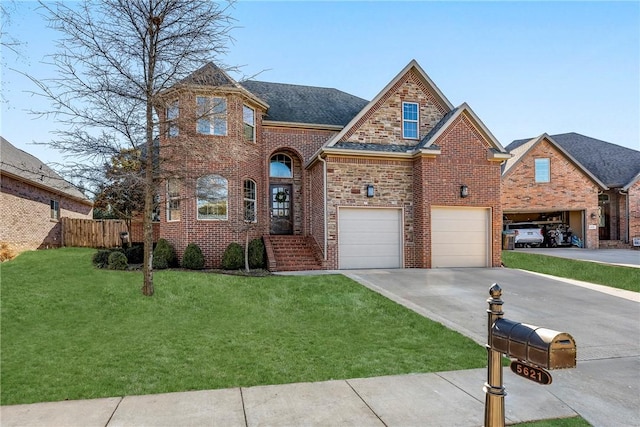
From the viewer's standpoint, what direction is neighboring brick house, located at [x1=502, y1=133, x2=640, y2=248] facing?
toward the camera

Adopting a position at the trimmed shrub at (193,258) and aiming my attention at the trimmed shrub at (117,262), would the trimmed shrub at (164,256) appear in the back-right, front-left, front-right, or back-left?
front-right

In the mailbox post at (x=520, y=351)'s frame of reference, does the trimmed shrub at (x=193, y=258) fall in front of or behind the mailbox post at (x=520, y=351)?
behind

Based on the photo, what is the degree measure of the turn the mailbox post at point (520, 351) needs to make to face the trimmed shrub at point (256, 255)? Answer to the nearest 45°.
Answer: approximately 180°

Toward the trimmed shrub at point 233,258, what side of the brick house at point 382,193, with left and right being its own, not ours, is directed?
right

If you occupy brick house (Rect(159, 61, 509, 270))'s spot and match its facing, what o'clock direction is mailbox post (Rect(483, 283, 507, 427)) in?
The mailbox post is roughly at 12 o'clock from the brick house.

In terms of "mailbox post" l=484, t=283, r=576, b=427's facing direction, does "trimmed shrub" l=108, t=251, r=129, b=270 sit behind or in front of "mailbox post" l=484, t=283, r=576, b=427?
behind

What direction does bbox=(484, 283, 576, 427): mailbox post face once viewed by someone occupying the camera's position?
facing the viewer and to the right of the viewer

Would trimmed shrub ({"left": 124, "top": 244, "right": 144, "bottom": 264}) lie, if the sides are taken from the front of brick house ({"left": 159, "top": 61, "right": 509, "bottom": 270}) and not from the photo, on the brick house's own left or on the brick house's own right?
on the brick house's own right

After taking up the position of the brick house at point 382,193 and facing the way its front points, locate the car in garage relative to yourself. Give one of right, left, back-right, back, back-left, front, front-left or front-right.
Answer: back-left

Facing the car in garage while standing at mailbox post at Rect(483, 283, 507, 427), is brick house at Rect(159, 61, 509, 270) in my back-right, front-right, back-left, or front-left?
front-left

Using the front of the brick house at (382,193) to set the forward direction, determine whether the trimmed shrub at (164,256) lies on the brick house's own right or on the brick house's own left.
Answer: on the brick house's own right

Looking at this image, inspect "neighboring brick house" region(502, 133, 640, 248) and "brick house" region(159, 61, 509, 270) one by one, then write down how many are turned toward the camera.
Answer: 2

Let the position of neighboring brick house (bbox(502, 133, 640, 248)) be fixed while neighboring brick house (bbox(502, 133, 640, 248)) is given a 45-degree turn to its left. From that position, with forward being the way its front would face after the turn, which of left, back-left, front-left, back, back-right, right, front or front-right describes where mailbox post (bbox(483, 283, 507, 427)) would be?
front-right

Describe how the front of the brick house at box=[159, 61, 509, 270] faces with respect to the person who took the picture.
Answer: facing the viewer
